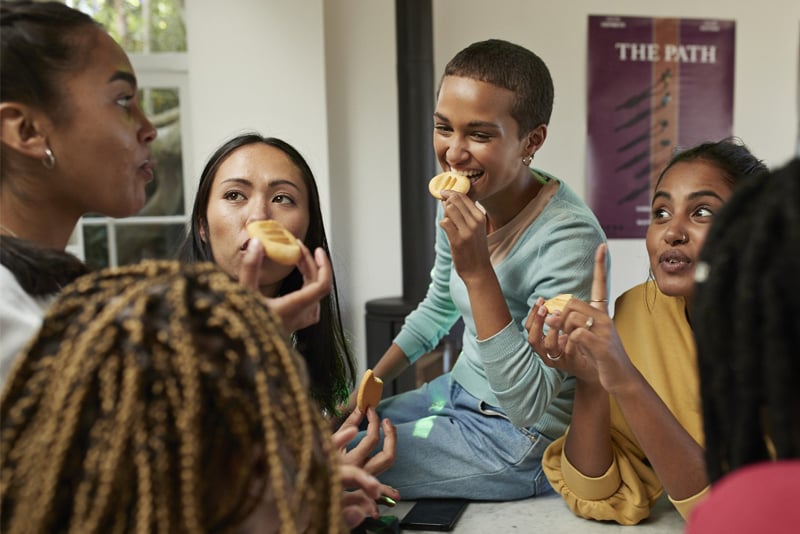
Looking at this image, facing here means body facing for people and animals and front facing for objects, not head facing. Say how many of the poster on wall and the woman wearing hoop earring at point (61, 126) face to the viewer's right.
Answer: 1

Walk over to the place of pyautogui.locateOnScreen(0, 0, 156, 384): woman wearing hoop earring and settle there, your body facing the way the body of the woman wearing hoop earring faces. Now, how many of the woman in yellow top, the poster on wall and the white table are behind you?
0

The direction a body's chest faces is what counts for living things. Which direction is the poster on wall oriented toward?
toward the camera

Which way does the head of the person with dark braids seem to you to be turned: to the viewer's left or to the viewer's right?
to the viewer's left

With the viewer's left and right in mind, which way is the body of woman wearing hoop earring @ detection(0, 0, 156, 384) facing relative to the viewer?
facing to the right of the viewer

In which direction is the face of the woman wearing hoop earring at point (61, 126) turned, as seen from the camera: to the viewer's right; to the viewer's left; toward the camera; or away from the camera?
to the viewer's right

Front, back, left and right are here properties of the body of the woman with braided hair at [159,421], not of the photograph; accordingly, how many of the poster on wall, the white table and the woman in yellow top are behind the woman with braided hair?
0

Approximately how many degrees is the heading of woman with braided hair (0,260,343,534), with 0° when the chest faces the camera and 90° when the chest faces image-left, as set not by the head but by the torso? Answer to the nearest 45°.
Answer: approximately 225°

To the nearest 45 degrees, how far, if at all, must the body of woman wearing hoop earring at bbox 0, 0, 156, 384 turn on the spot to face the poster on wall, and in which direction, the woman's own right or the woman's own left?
approximately 45° to the woman's own left

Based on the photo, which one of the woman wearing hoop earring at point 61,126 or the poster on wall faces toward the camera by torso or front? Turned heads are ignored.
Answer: the poster on wall

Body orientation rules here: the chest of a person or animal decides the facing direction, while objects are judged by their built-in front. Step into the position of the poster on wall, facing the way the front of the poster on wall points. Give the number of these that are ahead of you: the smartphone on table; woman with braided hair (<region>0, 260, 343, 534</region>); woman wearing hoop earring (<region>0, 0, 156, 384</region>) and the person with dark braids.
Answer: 4

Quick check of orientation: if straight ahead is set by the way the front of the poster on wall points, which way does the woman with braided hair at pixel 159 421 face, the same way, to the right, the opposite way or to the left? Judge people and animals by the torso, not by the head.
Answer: the opposite way

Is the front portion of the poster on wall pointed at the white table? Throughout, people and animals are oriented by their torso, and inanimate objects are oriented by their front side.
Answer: yes

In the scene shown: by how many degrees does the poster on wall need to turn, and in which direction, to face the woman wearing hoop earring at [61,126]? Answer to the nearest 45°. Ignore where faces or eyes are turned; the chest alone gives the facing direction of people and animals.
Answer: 0° — it already faces them

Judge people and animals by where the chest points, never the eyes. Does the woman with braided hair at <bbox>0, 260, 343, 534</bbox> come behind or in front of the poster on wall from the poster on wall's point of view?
in front

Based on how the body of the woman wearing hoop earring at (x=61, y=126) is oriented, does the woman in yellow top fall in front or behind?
in front

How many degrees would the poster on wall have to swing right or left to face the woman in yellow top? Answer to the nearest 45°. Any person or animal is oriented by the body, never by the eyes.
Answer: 0° — it already faces them
